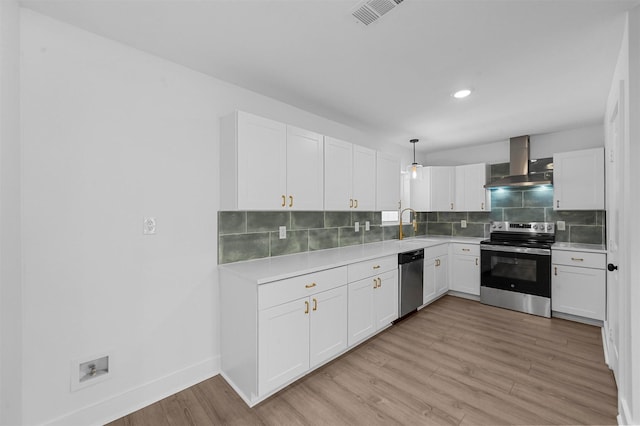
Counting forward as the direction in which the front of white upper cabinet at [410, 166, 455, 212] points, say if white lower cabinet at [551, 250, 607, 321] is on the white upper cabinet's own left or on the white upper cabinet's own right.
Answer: on the white upper cabinet's own left

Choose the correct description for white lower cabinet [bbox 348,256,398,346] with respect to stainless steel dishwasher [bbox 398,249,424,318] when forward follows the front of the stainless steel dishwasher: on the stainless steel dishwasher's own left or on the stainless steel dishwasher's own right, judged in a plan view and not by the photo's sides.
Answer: on the stainless steel dishwasher's own right

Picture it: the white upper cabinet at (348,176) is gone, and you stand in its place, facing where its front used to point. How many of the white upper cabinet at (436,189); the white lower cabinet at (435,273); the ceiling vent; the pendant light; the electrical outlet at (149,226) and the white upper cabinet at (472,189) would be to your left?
4

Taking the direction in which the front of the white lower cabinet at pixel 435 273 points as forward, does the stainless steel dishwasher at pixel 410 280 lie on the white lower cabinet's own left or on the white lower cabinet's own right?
on the white lower cabinet's own right

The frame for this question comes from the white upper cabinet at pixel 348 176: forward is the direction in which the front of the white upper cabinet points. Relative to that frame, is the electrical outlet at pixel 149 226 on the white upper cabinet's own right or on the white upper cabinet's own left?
on the white upper cabinet's own right

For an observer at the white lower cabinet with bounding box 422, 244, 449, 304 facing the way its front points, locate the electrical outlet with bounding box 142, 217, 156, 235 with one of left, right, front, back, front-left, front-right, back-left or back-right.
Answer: right

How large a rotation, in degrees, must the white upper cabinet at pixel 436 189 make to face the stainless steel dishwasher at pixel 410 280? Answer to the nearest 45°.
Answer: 0° — it already faces it

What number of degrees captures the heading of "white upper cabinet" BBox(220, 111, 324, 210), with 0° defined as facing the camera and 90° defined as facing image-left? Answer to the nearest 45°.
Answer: approximately 315°
